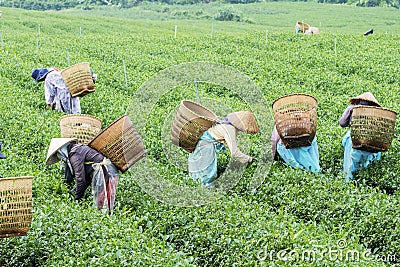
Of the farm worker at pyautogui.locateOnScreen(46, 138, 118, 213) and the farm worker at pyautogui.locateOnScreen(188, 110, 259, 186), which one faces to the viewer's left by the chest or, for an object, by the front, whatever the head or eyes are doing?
the farm worker at pyautogui.locateOnScreen(46, 138, 118, 213)

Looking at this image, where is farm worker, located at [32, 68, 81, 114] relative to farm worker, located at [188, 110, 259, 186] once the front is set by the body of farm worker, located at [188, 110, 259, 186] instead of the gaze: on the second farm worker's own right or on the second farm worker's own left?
on the second farm worker's own left

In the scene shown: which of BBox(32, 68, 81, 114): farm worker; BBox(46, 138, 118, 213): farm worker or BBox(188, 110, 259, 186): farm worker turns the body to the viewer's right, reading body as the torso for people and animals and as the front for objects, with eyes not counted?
BBox(188, 110, 259, 186): farm worker

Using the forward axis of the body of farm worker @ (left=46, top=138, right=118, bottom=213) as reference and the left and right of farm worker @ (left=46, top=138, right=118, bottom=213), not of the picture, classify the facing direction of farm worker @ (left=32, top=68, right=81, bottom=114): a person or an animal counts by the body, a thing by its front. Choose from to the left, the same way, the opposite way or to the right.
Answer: the same way

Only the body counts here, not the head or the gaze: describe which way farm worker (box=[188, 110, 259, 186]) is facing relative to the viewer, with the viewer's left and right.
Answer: facing to the right of the viewer

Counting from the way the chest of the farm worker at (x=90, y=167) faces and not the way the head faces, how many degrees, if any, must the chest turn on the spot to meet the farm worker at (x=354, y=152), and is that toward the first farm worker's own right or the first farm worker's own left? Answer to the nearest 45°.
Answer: approximately 180°

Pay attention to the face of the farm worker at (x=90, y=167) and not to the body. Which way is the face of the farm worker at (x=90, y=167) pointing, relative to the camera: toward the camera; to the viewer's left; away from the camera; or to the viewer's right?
to the viewer's left

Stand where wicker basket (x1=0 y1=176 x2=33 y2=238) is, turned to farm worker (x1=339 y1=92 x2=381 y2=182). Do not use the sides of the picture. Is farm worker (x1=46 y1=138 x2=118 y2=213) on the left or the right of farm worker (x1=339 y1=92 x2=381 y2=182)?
left

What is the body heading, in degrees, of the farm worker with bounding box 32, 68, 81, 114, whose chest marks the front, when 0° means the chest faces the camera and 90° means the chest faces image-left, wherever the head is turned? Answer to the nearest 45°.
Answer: approximately 90°

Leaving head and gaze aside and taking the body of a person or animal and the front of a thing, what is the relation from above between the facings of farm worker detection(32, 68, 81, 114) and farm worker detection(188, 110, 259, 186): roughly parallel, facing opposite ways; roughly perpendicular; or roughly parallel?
roughly parallel, facing opposite ways

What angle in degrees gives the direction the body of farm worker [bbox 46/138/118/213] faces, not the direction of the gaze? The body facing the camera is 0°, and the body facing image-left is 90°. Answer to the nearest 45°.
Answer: approximately 90°

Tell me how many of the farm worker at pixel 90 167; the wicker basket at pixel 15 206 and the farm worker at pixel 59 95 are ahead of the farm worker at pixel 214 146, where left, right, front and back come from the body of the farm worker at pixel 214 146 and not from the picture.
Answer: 0

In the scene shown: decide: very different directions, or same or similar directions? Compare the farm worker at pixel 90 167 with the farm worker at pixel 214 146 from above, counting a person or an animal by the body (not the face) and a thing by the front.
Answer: very different directions

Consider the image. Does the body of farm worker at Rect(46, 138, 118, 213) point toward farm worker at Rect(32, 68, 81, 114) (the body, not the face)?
no

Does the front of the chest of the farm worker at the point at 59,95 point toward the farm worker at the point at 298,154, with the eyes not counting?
no

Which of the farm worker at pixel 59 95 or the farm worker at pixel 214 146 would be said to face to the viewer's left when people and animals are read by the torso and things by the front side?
the farm worker at pixel 59 95

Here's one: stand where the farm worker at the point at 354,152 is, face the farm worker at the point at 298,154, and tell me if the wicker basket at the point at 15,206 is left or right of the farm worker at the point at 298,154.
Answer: left
